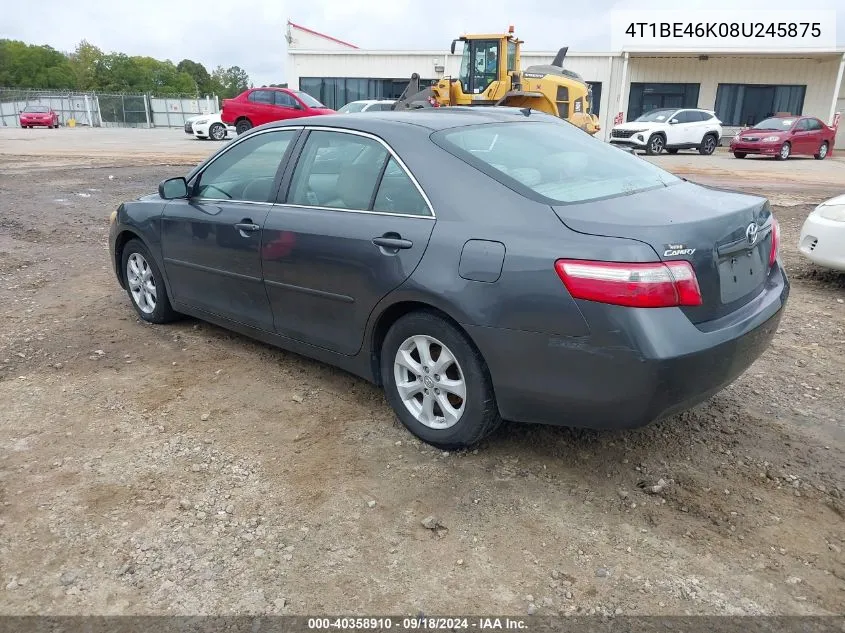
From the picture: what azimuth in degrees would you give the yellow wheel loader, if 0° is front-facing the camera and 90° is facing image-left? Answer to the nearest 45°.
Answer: approximately 90°

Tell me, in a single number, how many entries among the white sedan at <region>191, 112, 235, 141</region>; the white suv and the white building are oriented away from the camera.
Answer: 0

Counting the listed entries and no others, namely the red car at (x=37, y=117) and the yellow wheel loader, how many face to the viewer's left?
1

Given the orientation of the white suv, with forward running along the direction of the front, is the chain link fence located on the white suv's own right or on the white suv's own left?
on the white suv's own right

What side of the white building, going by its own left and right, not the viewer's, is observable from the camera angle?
front

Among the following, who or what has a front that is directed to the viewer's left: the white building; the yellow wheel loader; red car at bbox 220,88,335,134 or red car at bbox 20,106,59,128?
the yellow wheel loader

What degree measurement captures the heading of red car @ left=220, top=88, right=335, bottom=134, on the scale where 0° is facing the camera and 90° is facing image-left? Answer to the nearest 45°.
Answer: approximately 315°

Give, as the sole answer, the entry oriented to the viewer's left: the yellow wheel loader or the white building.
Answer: the yellow wheel loader

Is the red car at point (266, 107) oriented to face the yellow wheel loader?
yes

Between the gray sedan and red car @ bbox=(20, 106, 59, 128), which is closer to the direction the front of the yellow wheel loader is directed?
the red car

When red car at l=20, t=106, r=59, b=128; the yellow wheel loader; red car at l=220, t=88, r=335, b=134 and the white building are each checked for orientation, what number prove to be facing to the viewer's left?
1

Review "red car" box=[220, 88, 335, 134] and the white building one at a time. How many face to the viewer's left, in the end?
0

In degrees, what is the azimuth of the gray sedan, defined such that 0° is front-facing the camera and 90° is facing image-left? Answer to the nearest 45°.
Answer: approximately 135°

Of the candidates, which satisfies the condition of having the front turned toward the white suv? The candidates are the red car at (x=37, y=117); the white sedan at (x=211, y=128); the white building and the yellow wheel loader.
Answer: the white building

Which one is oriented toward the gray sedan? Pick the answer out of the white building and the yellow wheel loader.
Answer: the white building
